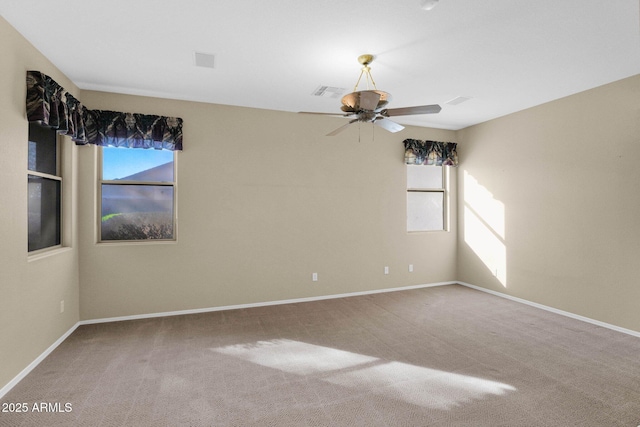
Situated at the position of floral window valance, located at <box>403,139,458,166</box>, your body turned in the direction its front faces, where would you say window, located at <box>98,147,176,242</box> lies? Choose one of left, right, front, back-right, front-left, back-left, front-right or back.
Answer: front-right

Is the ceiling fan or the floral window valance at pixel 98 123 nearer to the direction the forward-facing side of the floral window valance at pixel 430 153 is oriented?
the ceiling fan

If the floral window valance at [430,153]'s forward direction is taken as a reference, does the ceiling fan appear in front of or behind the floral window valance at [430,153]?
in front

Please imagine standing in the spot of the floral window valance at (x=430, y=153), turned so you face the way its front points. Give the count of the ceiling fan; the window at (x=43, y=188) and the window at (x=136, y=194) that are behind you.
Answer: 0

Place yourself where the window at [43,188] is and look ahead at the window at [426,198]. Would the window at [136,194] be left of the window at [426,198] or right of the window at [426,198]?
left

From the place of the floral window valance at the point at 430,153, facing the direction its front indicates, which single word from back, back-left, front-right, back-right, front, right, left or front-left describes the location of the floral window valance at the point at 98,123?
front-right

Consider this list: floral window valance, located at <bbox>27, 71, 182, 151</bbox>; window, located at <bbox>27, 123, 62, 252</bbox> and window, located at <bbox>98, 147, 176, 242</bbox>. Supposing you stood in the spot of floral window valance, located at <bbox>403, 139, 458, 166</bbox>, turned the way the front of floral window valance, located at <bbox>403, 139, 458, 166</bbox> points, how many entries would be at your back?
0

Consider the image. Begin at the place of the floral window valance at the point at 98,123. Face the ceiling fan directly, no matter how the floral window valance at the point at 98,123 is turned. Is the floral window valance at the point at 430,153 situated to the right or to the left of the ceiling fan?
left

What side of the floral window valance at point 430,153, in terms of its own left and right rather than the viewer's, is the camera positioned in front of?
front

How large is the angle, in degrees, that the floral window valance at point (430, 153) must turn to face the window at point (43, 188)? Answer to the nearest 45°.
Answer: approximately 45° to its right

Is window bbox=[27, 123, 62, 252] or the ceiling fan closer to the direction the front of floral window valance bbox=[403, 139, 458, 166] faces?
the ceiling fan
